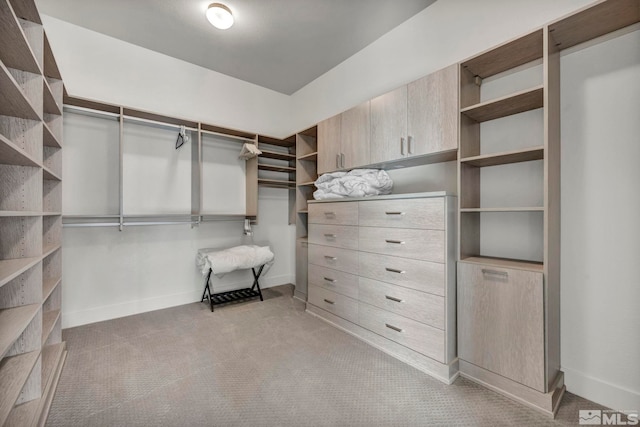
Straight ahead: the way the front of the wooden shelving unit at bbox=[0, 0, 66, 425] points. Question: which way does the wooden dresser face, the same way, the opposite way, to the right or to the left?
the opposite way

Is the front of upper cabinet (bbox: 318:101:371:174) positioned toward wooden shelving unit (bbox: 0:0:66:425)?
yes

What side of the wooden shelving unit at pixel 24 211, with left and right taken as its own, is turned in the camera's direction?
right

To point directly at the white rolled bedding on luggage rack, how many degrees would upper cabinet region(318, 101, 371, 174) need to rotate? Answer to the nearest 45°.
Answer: approximately 45° to its right

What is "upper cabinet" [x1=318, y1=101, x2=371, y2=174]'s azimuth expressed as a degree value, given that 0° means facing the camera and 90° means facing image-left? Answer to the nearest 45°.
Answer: approximately 45°

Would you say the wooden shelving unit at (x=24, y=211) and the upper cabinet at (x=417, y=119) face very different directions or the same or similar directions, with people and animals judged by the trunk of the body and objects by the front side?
very different directions

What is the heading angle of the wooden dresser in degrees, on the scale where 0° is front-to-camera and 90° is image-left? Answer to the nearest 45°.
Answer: approximately 45°

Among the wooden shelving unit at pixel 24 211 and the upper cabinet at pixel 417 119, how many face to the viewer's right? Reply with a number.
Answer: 1

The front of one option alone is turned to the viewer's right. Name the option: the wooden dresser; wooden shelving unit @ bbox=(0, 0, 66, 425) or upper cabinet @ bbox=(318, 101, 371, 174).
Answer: the wooden shelving unit
